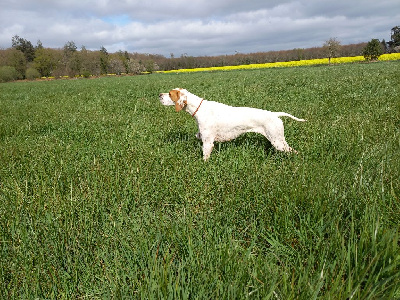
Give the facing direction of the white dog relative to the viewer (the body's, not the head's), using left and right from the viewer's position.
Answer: facing to the left of the viewer
